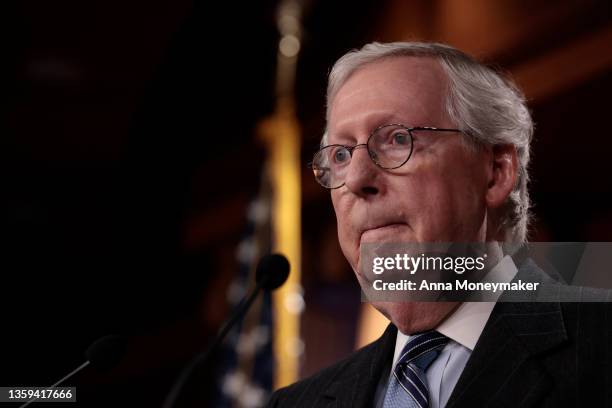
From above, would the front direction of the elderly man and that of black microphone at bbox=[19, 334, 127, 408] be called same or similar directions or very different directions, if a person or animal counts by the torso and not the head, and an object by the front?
very different directions

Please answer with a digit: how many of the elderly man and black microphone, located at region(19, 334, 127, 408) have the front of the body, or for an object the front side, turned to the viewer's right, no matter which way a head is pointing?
1

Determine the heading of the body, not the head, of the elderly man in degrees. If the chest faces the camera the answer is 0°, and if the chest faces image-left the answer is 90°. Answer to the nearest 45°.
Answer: approximately 45°

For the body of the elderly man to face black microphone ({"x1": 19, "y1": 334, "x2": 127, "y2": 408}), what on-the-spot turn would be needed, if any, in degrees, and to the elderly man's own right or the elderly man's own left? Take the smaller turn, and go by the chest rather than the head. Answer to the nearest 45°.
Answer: approximately 45° to the elderly man's own right

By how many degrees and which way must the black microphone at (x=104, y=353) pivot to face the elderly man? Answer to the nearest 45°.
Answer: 0° — it already faces them

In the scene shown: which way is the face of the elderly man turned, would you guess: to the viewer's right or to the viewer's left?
to the viewer's left

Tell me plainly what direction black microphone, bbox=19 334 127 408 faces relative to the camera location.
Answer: facing to the right of the viewer
